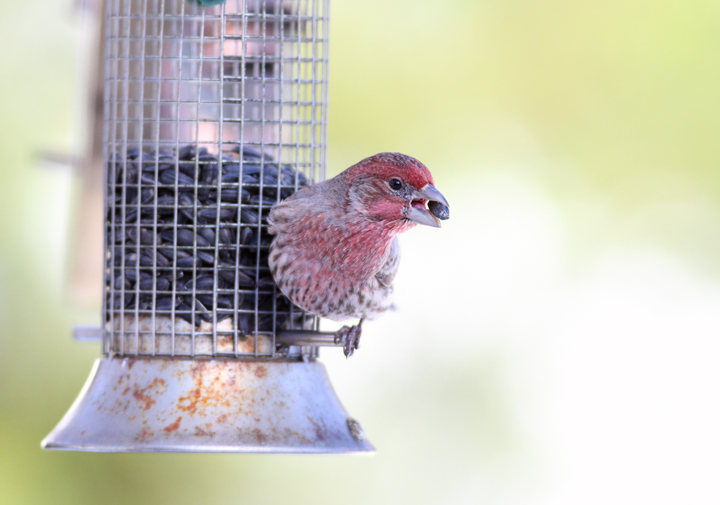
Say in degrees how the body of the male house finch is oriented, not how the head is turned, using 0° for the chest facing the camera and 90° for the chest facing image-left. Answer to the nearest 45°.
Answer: approximately 315°
